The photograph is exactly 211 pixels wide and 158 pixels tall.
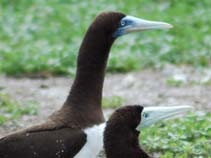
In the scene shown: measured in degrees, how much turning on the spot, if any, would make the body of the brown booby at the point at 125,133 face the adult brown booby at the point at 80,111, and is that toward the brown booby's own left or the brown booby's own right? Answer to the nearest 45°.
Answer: approximately 135° to the brown booby's own left

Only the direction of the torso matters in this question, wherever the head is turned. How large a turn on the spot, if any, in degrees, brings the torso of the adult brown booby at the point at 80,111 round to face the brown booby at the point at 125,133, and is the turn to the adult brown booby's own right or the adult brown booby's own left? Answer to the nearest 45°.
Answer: approximately 45° to the adult brown booby's own right

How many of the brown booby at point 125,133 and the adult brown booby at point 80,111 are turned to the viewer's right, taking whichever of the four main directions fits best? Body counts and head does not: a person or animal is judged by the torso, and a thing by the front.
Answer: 2

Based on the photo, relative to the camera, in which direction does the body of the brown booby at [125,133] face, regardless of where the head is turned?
to the viewer's right

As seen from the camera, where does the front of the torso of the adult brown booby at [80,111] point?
to the viewer's right
